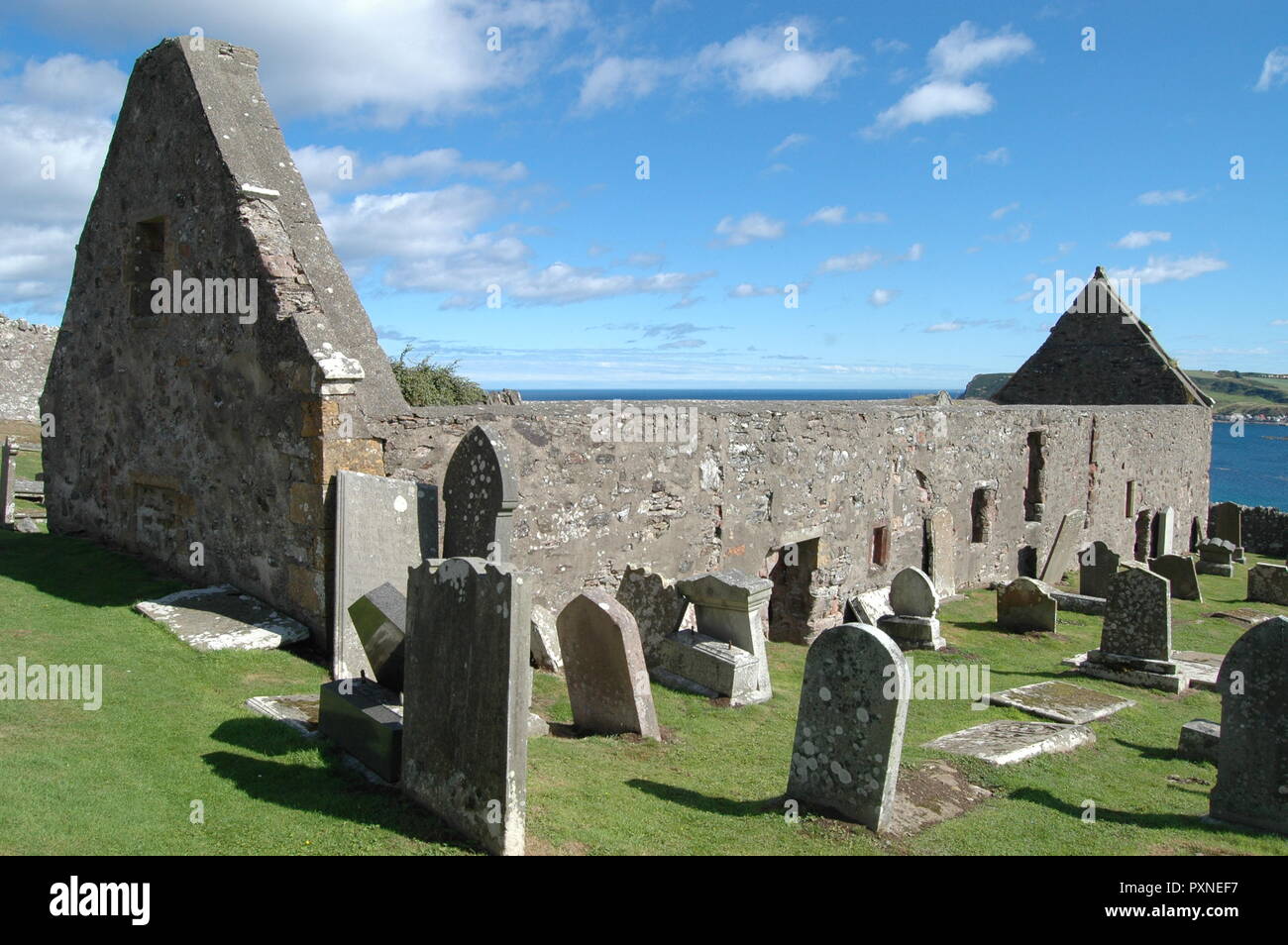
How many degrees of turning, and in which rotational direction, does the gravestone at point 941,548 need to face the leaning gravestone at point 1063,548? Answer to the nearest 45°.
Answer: approximately 90° to its left

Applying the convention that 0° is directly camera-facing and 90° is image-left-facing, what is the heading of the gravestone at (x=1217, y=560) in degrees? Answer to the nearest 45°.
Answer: approximately 45°

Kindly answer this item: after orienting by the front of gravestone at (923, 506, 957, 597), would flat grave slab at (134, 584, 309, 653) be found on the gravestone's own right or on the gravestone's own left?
on the gravestone's own right

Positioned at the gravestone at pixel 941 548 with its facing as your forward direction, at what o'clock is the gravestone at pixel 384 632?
the gravestone at pixel 384 632 is roughly at 2 o'clock from the gravestone at pixel 941 548.

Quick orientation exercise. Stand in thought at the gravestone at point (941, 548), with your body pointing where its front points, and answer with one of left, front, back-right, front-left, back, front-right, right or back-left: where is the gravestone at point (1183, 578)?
left

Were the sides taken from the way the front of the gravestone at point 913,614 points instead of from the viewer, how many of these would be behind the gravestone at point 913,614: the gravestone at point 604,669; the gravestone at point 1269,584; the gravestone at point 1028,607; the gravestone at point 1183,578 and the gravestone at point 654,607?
3

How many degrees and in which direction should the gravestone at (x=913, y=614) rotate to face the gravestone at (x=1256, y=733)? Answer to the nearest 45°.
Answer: approximately 45° to its left

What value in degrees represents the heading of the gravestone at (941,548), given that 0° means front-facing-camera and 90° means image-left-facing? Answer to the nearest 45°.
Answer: approximately 315°

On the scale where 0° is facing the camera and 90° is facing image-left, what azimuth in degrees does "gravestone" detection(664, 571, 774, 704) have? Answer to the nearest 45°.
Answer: approximately 45°
